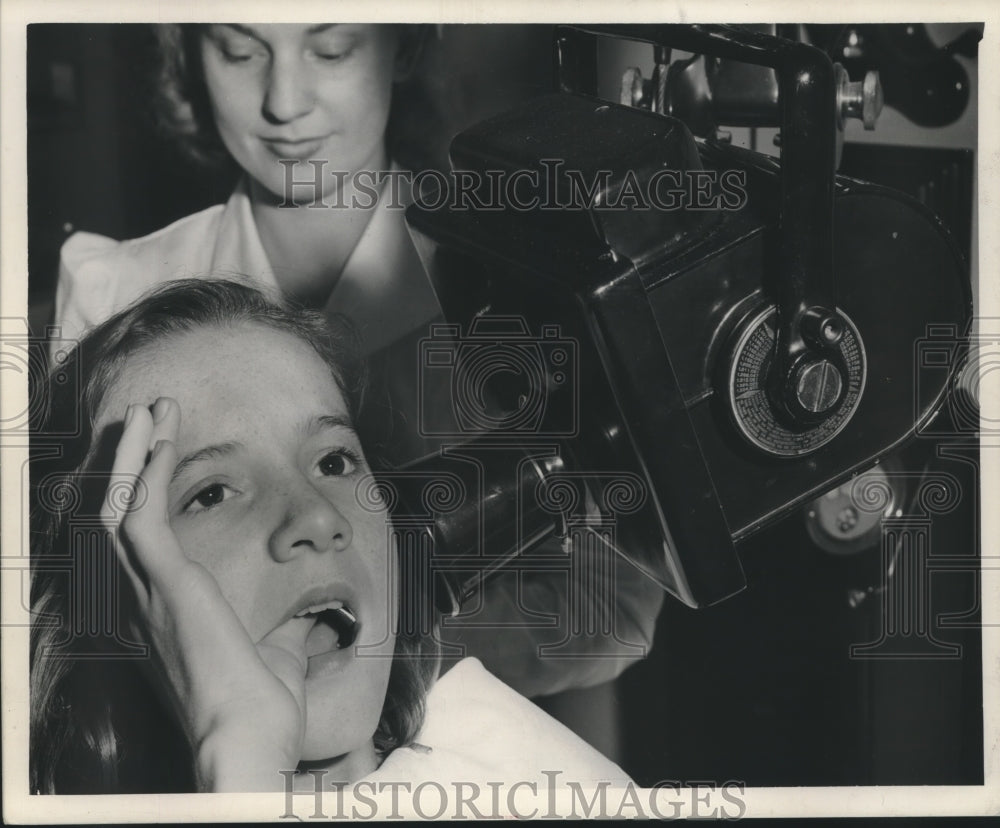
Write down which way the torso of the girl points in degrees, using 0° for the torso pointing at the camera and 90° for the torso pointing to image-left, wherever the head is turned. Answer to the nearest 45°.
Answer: approximately 315°

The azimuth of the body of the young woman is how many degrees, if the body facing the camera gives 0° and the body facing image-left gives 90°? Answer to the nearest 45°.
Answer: approximately 0°
